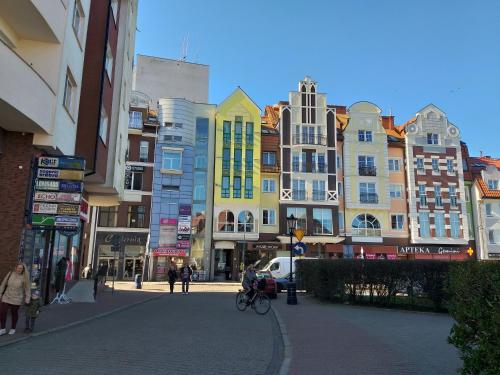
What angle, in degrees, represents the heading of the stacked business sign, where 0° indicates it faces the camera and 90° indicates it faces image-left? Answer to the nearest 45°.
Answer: approximately 0°

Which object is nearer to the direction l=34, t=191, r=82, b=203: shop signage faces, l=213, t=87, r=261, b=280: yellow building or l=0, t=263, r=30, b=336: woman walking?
the woman walking

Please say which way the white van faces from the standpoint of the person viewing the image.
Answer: facing to the left of the viewer

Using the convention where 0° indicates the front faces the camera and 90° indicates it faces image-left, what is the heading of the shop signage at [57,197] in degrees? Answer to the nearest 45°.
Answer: approximately 0°

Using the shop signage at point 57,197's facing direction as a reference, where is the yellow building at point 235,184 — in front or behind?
behind

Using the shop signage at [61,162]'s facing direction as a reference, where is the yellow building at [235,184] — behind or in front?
behind

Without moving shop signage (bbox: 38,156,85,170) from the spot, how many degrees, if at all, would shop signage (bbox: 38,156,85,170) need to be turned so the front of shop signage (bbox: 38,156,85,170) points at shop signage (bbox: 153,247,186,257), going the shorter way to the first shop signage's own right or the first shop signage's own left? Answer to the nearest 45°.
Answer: approximately 180°

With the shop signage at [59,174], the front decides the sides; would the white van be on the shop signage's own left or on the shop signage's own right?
on the shop signage's own left
